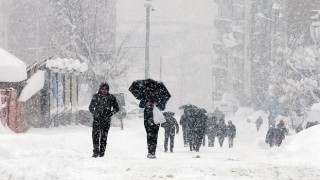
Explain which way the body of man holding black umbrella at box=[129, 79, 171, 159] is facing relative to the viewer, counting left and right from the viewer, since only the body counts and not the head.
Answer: facing the viewer

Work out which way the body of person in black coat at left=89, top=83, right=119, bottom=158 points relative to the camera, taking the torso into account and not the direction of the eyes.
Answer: toward the camera

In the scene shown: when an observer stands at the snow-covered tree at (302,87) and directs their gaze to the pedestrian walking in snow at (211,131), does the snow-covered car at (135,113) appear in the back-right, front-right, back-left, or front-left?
front-right

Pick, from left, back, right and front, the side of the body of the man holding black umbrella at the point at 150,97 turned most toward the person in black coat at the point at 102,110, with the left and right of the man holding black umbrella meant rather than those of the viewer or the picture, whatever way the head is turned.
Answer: right

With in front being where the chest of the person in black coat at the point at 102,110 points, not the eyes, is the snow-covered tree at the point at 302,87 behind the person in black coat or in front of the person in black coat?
behind

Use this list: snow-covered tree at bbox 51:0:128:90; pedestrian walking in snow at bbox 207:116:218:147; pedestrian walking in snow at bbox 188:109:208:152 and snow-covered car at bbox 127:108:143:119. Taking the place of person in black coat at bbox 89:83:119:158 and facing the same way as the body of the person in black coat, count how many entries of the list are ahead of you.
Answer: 0

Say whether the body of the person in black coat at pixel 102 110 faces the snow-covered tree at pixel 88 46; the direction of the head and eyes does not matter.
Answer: no

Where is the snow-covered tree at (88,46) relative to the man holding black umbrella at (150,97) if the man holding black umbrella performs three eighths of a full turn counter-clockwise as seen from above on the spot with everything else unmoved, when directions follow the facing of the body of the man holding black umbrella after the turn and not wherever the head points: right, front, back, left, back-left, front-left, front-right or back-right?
front-left

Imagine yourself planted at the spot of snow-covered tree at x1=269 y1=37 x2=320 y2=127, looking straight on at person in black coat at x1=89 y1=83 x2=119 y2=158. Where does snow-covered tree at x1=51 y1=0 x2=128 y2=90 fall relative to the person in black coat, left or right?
right

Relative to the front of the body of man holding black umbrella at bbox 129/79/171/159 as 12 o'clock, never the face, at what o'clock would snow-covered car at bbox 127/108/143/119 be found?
The snow-covered car is roughly at 6 o'clock from the man holding black umbrella.

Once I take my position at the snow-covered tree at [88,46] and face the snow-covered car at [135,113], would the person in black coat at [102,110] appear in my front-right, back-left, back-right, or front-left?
back-right

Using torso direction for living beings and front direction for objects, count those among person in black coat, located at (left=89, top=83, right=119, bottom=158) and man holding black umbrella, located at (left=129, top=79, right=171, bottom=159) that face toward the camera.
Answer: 2

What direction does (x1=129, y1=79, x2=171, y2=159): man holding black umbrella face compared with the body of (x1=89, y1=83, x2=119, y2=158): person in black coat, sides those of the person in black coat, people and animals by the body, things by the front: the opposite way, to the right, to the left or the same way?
the same way
